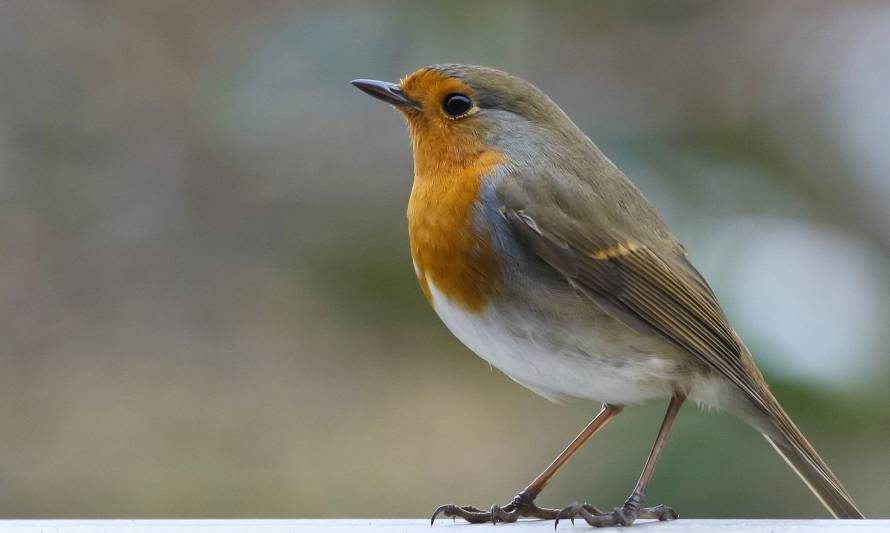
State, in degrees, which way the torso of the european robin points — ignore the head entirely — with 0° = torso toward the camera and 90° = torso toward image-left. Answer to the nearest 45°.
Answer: approximately 90°
